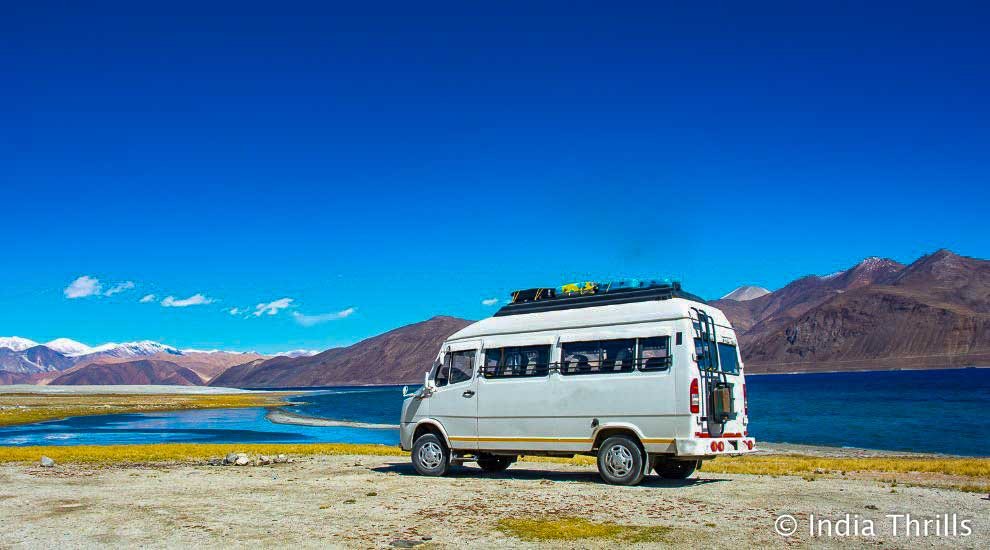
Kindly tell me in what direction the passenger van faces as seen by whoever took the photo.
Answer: facing away from the viewer and to the left of the viewer
